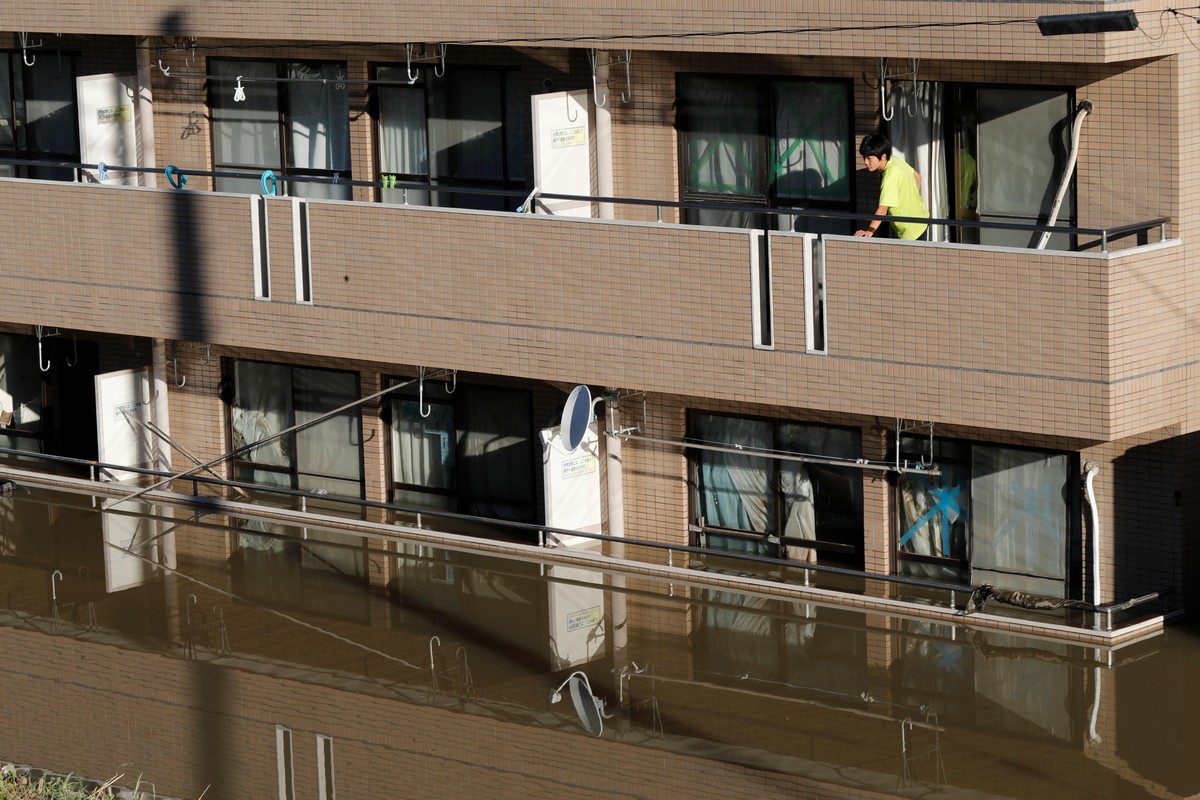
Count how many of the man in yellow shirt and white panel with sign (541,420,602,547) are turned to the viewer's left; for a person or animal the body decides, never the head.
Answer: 1

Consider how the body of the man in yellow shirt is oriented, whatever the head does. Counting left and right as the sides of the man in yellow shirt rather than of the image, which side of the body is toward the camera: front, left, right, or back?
left

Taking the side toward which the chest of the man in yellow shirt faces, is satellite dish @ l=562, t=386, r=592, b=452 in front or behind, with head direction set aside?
in front

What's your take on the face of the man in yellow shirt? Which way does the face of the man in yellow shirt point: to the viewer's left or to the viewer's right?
to the viewer's left

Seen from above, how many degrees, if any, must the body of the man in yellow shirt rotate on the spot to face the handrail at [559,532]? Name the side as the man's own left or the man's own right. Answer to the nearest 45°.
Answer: approximately 45° to the man's own right

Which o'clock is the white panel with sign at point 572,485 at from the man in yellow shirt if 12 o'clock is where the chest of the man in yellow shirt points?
The white panel with sign is roughly at 1 o'clock from the man in yellow shirt.

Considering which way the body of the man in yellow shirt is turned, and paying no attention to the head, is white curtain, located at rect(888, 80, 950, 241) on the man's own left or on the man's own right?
on the man's own right
